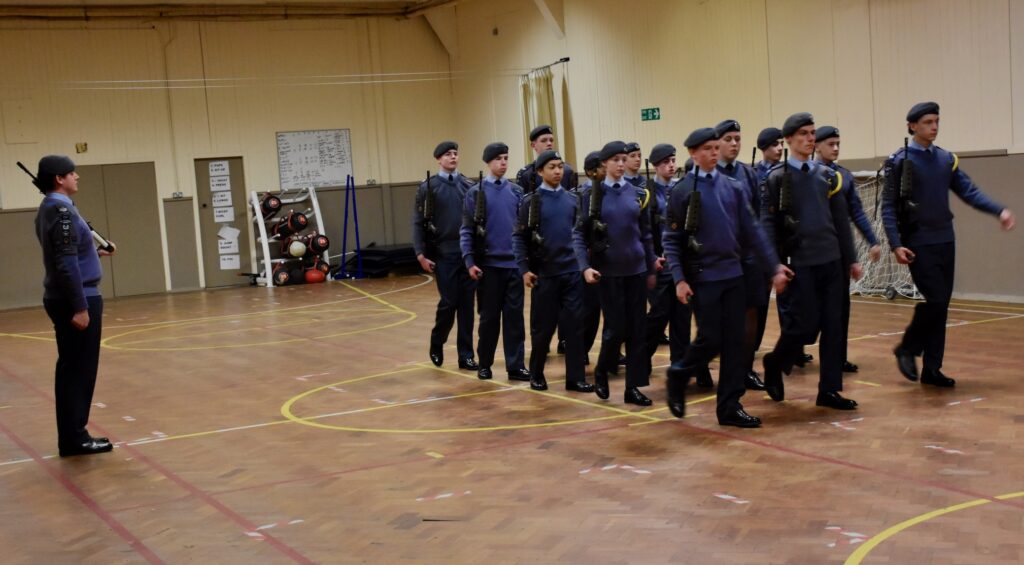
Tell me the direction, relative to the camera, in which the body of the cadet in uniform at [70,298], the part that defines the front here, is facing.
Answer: to the viewer's right

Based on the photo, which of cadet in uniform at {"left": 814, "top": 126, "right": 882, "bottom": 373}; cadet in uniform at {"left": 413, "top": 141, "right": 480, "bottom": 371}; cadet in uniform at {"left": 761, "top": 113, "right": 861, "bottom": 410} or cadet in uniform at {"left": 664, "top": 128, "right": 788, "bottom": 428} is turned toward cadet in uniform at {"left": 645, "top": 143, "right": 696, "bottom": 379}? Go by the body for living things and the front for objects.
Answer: cadet in uniform at {"left": 413, "top": 141, "right": 480, "bottom": 371}

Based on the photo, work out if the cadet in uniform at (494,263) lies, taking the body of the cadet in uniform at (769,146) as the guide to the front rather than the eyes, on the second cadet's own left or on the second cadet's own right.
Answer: on the second cadet's own right

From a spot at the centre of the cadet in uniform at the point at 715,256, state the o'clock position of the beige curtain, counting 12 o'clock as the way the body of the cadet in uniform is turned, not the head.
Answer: The beige curtain is roughly at 7 o'clock from the cadet in uniform.

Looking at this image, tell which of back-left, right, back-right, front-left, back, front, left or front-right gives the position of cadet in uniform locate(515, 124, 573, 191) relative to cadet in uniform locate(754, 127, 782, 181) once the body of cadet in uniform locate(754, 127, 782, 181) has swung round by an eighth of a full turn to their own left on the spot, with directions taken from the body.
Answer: back

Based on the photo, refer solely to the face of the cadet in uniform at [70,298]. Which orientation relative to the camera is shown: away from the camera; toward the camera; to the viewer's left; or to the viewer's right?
to the viewer's right

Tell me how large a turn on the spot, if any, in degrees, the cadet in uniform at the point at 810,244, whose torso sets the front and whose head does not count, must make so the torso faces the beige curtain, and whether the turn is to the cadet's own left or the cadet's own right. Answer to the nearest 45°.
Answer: approximately 135° to the cadet's own left

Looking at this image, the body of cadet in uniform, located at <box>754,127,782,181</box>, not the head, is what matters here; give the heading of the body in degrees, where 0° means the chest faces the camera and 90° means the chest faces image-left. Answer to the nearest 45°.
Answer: approximately 315°

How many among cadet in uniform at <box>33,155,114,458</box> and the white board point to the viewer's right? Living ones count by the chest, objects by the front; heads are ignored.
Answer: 1
